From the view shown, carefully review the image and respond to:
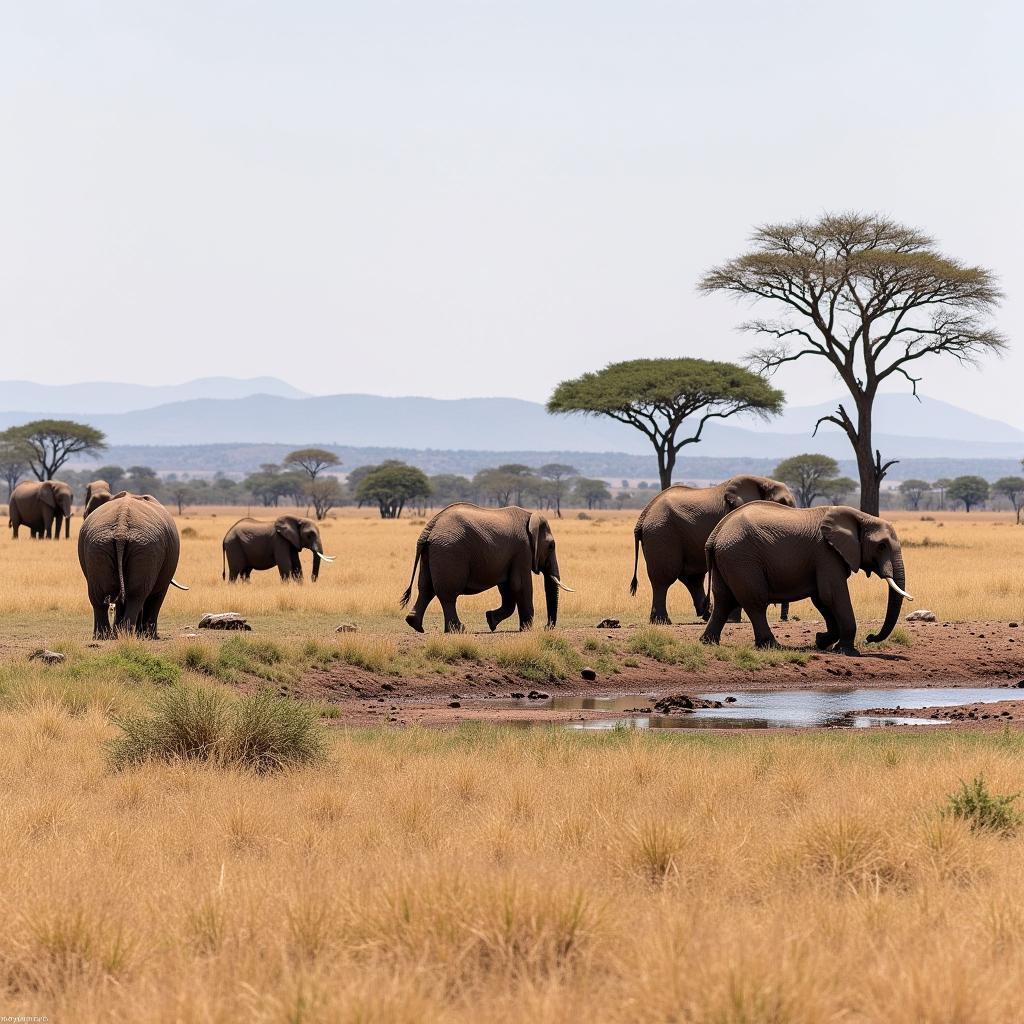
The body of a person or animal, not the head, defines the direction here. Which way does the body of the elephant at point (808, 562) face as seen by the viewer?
to the viewer's right

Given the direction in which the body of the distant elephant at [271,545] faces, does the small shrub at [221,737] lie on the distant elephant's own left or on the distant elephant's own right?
on the distant elephant's own right

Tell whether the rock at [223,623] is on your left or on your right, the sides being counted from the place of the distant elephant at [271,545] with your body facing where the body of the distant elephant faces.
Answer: on your right

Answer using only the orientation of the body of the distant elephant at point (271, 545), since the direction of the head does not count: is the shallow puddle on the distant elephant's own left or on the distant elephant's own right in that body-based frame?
on the distant elephant's own right

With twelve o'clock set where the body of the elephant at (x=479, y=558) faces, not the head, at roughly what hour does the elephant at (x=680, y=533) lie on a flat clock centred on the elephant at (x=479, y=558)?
the elephant at (x=680, y=533) is roughly at 11 o'clock from the elephant at (x=479, y=558).

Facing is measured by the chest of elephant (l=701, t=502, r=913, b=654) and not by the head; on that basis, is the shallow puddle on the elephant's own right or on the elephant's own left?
on the elephant's own right

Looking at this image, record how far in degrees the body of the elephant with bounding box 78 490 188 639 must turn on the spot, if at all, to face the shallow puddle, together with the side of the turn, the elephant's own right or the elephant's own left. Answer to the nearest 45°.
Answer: approximately 135° to the elephant's own right

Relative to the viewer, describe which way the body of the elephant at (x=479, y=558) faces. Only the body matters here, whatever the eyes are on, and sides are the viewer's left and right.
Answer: facing to the right of the viewer

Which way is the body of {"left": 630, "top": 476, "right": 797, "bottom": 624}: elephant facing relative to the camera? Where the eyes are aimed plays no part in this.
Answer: to the viewer's right

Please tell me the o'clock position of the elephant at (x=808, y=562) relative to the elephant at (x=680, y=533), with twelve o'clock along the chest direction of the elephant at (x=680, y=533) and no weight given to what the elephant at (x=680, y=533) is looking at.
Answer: the elephant at (x=808, y=562) is roughly at 2 o'clock from the elephant at (x=680, y=533).

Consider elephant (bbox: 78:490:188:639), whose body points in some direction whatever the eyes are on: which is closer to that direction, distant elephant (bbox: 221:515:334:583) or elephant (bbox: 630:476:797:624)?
the distant elephant

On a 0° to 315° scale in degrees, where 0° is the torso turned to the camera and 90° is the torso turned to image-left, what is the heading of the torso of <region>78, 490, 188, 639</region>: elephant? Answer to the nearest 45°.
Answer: approximately 180°

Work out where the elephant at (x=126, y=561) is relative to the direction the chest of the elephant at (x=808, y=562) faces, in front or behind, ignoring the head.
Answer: behind

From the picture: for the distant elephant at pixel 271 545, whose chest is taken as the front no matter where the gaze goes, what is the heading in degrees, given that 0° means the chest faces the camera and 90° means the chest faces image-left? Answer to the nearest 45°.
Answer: approximately 270°

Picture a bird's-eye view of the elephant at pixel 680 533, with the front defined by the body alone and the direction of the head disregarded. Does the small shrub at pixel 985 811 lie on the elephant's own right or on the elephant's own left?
on the elephant's own right
